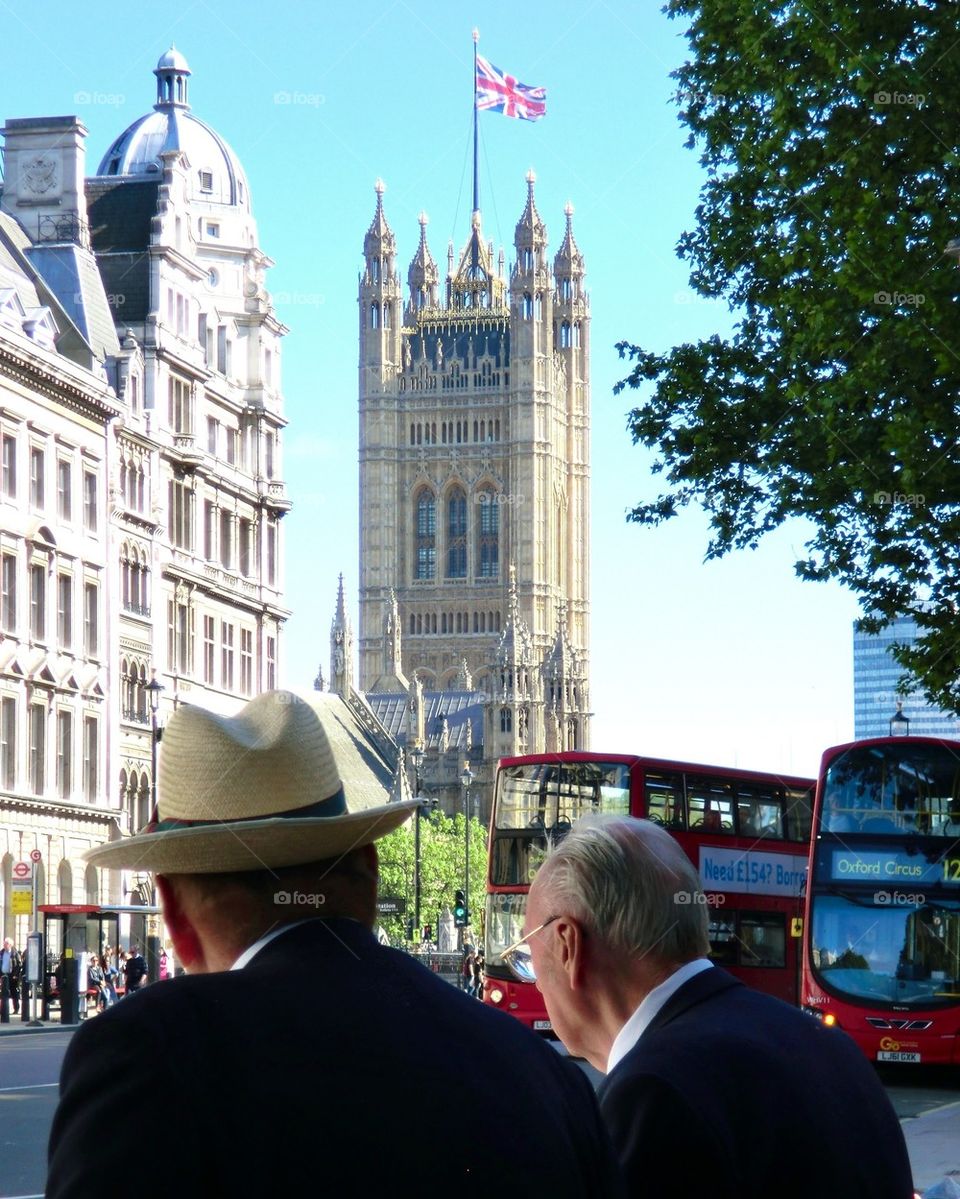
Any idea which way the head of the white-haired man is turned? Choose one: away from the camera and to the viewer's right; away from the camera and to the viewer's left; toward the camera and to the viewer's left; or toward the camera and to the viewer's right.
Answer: away from the camera and to the viewer's left

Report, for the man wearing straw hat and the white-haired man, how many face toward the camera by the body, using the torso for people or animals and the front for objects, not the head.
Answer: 0

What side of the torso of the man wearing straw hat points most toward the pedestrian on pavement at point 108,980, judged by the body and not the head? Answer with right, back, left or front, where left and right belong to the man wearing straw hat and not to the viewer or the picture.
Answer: front

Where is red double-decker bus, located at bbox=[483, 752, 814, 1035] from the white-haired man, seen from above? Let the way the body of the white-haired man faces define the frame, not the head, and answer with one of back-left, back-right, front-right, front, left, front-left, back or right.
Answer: front-right

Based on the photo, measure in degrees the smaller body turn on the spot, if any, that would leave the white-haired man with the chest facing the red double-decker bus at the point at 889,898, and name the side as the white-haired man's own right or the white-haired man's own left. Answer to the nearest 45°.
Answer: approximately 45° to the white-haired man's own right

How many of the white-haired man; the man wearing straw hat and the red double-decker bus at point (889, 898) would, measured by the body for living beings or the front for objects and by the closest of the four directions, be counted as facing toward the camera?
1

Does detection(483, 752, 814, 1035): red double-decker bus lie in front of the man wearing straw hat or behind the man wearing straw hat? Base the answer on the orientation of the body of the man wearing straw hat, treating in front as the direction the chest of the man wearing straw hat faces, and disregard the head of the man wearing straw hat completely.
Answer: in front

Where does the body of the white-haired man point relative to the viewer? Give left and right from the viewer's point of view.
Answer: facing away from the viewer and to the left of the viewer

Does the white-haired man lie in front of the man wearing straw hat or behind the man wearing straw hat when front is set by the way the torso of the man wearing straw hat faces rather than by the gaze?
in front

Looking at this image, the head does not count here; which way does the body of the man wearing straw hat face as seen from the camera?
away from the camera

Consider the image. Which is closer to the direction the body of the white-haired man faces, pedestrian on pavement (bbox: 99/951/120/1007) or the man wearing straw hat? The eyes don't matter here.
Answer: the pedestrian on pavement

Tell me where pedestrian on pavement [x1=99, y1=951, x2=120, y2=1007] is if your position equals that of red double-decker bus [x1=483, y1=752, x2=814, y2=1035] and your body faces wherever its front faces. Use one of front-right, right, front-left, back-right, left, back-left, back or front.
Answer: right
